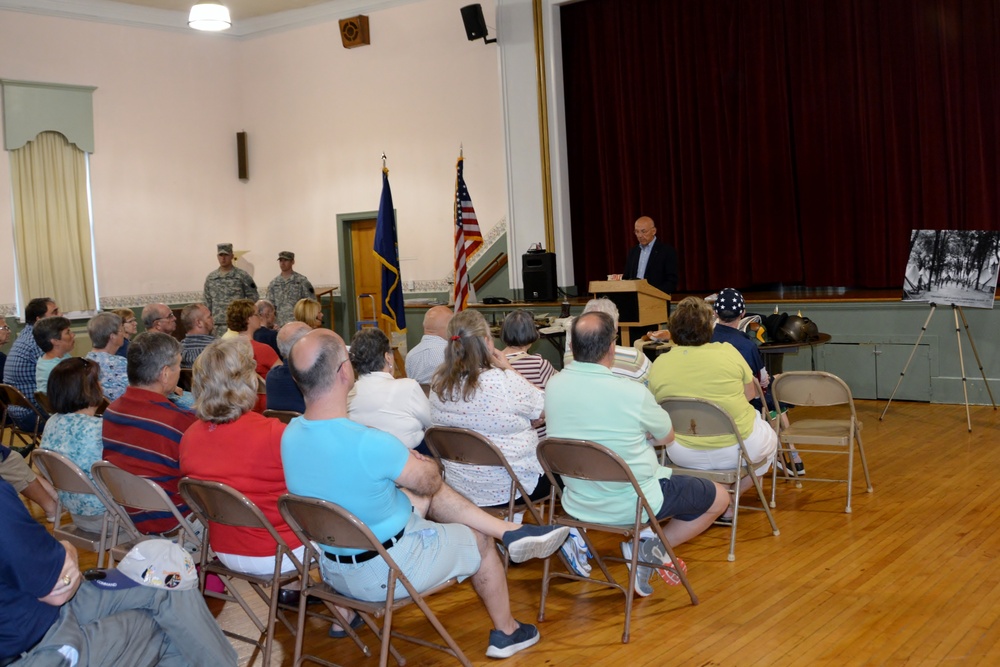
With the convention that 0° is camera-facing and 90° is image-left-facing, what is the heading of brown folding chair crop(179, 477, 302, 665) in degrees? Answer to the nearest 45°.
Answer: approximately 225°

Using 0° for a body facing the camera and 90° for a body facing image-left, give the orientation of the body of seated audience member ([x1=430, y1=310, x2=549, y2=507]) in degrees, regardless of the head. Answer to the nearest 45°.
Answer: approximately 225°

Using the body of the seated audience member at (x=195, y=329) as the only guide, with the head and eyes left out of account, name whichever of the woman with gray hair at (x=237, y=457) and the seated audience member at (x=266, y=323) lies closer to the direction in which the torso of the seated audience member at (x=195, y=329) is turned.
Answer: the seated audience member

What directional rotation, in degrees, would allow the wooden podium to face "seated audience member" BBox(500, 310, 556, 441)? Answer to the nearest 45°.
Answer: approximately 45° to its left

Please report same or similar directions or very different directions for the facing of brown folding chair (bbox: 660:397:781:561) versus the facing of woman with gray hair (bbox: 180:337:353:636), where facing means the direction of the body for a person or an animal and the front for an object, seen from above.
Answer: same or similar directions

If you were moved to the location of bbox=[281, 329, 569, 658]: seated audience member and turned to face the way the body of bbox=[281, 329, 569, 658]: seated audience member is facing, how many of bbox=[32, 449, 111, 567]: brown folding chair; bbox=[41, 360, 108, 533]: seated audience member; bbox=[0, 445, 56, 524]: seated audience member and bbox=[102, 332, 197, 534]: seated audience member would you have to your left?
4

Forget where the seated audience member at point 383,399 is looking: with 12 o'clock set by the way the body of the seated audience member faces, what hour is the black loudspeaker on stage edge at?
The black loudspeaker on stage edge is roughly at 11 o'clock from the seated audience member.

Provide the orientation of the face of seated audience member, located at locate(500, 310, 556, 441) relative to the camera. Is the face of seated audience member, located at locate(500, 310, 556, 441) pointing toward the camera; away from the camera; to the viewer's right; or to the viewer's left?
away from the camera

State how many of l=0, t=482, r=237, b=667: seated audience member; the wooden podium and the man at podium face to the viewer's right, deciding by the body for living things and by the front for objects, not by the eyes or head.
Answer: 1

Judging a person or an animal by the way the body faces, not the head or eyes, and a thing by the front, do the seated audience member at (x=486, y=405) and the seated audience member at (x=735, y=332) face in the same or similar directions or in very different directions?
same or similar directions

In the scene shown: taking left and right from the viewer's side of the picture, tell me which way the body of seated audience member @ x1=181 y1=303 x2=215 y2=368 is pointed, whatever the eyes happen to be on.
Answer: facing away from the viewer and to the right of the viewer

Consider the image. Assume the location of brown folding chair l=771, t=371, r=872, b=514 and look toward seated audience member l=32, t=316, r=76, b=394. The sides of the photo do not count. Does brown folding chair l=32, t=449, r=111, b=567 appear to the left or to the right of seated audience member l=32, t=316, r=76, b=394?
left

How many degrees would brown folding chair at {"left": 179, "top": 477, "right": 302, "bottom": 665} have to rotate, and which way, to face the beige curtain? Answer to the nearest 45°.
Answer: approximately 45° to its left

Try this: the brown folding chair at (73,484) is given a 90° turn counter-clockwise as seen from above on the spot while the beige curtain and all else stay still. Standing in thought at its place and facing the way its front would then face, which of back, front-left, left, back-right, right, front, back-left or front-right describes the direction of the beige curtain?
front-right

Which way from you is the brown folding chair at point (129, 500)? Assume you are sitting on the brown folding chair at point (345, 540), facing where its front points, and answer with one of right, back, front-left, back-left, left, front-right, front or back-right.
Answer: left

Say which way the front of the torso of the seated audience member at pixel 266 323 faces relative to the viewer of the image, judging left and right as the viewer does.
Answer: facing away from the viewer and to the right of the viewer

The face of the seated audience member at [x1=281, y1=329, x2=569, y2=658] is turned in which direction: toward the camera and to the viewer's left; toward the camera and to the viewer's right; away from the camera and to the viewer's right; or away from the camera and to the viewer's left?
away from the camera and to the viewer's right

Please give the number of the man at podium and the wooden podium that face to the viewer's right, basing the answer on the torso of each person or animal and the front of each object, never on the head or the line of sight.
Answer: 0
